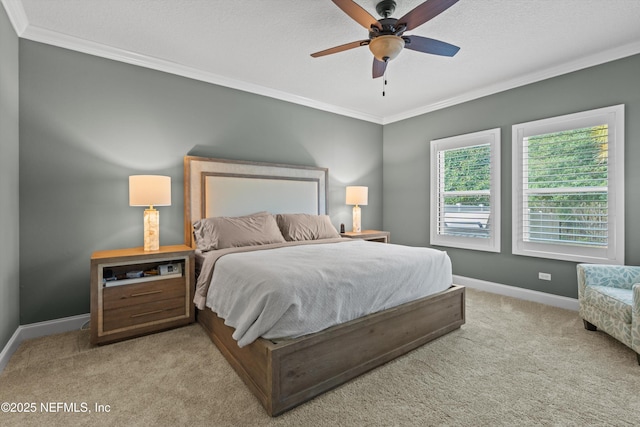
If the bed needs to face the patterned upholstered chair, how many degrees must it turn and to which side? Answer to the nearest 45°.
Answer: approximately 45° to its left

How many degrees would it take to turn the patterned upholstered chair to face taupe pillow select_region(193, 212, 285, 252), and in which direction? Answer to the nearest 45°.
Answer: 0° — it already faces it

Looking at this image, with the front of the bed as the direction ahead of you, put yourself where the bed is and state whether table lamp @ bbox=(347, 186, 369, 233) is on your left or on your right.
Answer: on your left

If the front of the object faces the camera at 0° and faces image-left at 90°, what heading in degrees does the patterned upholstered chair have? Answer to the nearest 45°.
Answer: approximately 45°

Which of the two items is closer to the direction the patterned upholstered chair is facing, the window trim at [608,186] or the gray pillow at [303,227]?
the gray pillow

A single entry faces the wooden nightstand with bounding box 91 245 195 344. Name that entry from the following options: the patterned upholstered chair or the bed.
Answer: the patterned upholstered chair

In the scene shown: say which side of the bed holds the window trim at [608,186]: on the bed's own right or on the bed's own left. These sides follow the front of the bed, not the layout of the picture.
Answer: on the bed's own left

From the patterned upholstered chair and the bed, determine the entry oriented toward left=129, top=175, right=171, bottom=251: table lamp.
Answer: the patterned upholstered chair

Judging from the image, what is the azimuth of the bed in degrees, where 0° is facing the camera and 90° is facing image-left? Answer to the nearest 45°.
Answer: approximately 315°

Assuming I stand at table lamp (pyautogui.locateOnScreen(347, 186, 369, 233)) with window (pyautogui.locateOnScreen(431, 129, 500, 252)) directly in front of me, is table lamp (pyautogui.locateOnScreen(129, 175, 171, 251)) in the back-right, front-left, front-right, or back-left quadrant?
back-right

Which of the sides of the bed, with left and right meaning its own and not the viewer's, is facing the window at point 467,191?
left
